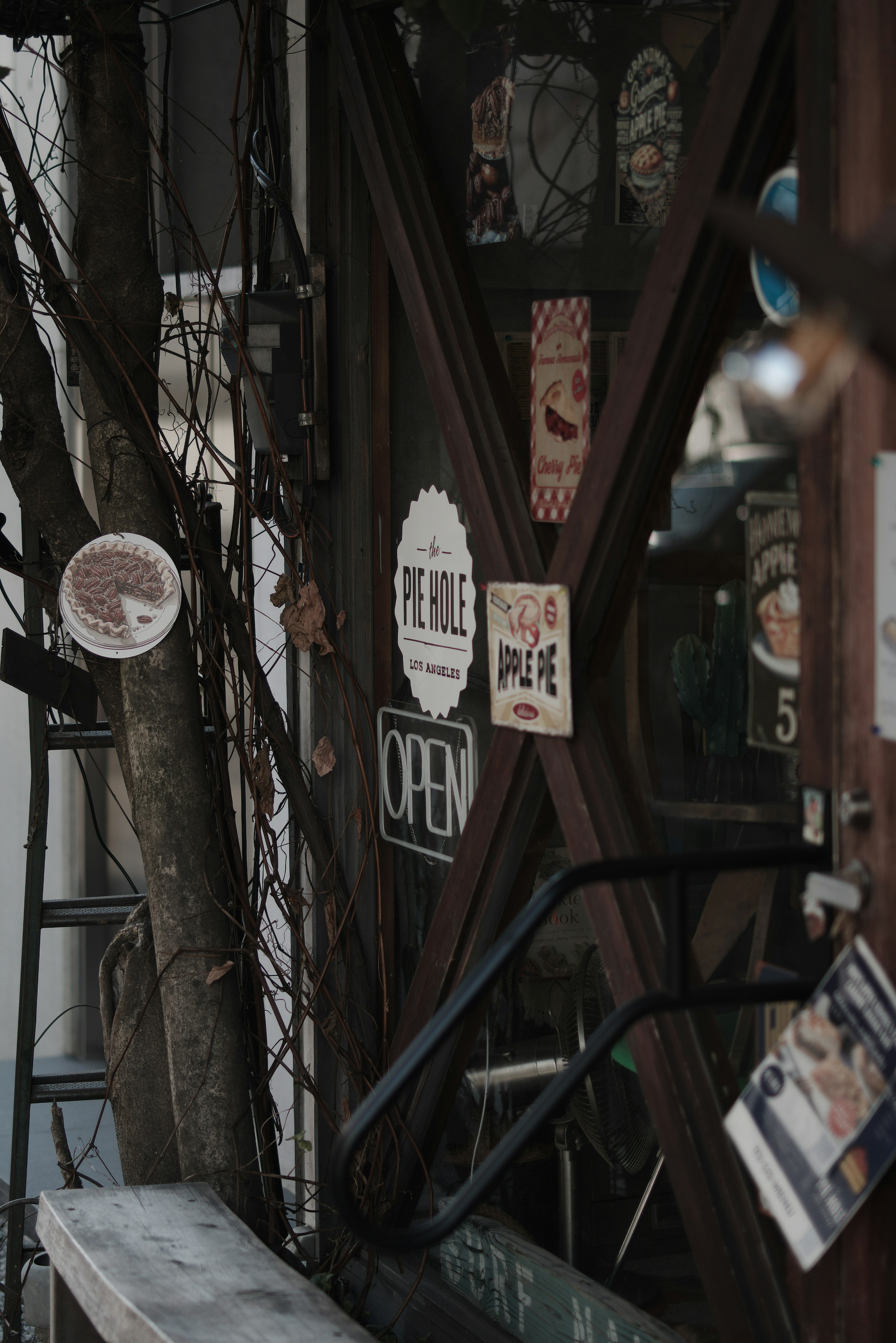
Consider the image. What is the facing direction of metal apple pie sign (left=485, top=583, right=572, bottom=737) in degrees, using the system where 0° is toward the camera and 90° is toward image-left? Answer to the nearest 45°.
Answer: approximately 45°

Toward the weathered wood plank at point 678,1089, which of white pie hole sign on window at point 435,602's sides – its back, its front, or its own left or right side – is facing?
left

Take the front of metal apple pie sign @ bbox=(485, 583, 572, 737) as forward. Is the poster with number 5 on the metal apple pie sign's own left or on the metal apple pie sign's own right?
on the metal apple pie sign's own left

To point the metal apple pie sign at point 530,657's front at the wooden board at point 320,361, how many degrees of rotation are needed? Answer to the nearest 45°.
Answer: approximately 90° to its right

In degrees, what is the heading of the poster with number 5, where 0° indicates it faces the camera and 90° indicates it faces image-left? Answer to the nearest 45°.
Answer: approximately 45°

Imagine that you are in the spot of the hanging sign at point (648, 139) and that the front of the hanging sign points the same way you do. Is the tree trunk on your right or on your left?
on your right
